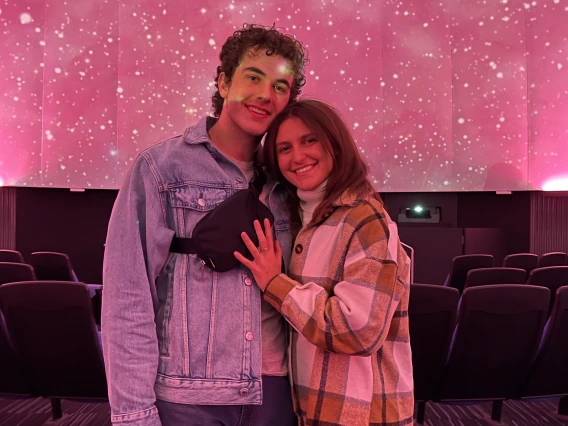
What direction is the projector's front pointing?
toward the camera

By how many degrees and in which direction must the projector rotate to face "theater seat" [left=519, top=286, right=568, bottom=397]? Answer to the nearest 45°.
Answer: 0° — it already faces it

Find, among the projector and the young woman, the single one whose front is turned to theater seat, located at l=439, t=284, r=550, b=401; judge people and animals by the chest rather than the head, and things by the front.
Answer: the projector

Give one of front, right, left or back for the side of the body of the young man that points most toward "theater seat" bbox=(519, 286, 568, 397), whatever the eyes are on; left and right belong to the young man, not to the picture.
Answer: left

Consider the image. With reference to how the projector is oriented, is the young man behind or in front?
in front

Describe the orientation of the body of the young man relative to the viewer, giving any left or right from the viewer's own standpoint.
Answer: facing the viewer and to the right of the viewer
